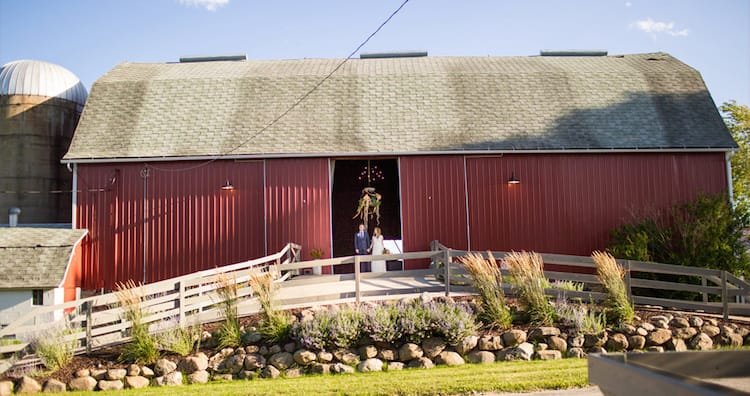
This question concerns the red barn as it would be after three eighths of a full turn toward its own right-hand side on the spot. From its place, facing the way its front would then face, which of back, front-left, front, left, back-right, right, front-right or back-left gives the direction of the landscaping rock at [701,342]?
back

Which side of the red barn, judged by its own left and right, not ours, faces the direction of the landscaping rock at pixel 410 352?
front

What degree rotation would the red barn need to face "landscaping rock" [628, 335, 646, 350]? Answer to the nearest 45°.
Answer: approximately 45° to its left

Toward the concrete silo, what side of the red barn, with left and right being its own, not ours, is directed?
right

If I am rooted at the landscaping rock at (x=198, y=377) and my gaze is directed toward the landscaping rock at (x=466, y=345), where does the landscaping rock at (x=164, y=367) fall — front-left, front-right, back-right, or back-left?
back-left

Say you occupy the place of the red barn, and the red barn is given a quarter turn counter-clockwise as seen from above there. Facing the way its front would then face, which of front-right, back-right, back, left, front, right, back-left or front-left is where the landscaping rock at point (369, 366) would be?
right

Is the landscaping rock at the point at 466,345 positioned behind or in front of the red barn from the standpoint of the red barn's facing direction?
in front

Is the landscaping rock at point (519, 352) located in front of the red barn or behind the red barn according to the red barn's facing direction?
in front

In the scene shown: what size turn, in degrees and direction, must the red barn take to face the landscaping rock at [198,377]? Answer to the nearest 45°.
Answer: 0° — it already faces it

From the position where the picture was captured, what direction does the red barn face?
facing the viewer

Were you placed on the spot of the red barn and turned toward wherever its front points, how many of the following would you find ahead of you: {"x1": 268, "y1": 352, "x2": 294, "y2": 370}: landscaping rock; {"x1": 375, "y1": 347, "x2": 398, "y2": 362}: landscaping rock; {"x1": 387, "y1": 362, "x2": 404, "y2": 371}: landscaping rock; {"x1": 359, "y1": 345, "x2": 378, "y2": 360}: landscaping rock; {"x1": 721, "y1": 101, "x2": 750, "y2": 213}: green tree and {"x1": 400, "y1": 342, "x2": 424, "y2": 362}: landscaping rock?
5

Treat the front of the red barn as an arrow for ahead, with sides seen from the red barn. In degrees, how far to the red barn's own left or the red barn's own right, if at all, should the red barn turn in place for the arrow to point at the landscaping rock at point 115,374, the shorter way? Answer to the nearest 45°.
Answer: approximately 45° to the red barn's own right

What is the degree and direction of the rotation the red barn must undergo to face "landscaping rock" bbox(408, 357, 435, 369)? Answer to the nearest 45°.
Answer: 0° — it already faces it

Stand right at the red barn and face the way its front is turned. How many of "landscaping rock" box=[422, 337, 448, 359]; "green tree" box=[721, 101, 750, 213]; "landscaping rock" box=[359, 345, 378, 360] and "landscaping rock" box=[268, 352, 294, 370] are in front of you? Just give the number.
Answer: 3

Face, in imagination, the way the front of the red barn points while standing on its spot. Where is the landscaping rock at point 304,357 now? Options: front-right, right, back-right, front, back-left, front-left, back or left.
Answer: front

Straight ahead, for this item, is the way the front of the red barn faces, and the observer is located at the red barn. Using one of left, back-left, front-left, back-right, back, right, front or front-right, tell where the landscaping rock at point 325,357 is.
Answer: front

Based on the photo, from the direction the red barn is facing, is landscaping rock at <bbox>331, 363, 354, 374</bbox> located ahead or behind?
ahead

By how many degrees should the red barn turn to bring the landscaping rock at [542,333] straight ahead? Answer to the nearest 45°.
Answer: approximately 45° to its left

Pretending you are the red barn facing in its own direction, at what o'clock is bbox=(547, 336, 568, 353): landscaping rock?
The landscaping rock is roughly at 11 o'clock from the red barn.
